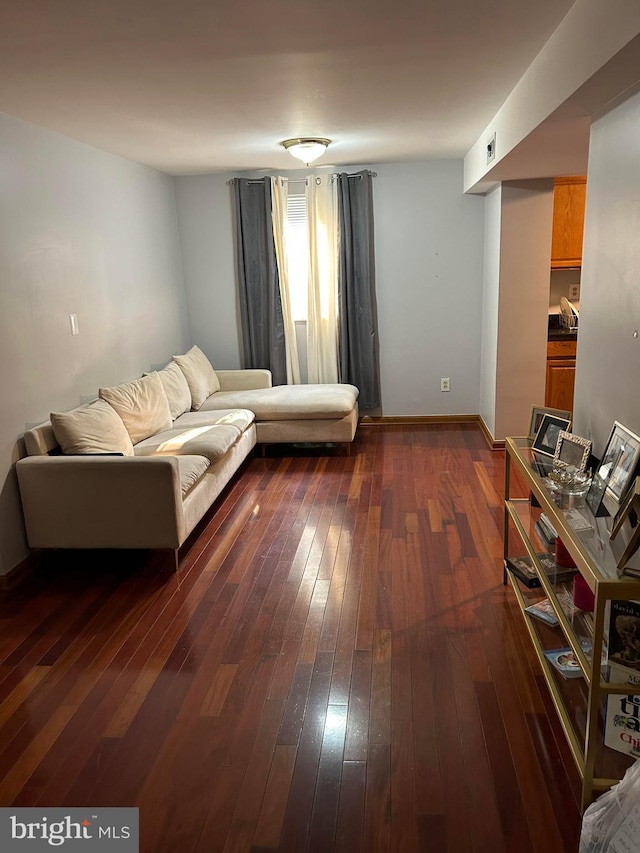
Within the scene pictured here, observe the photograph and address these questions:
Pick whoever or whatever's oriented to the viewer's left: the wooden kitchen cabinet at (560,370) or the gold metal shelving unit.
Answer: the gold metal shelving unit

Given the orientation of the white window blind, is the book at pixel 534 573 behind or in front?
in front

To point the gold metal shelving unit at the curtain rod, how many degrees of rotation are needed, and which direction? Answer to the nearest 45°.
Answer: approximately 45° to its right

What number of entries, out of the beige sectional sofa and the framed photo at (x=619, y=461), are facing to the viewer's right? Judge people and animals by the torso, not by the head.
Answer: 1

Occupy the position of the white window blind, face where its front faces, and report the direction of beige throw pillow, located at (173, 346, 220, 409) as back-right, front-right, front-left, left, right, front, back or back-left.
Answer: front-right

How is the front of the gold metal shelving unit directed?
to the viewer's left

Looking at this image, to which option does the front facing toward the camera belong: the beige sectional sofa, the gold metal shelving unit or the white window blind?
the white window blind

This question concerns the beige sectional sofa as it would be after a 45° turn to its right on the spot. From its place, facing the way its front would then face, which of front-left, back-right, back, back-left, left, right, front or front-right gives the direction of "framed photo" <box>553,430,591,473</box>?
front

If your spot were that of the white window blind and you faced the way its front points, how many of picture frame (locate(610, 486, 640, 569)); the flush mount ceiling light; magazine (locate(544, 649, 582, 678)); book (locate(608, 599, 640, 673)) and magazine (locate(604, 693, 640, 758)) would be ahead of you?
5

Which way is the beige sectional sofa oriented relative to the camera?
to the viewer's right

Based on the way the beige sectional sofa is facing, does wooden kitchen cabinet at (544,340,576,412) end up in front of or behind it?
in front

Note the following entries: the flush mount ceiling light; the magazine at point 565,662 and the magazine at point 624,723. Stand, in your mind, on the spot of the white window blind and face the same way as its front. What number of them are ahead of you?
3

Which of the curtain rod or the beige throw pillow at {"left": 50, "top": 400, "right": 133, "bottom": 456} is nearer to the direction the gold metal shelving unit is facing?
the beige throw pillow
